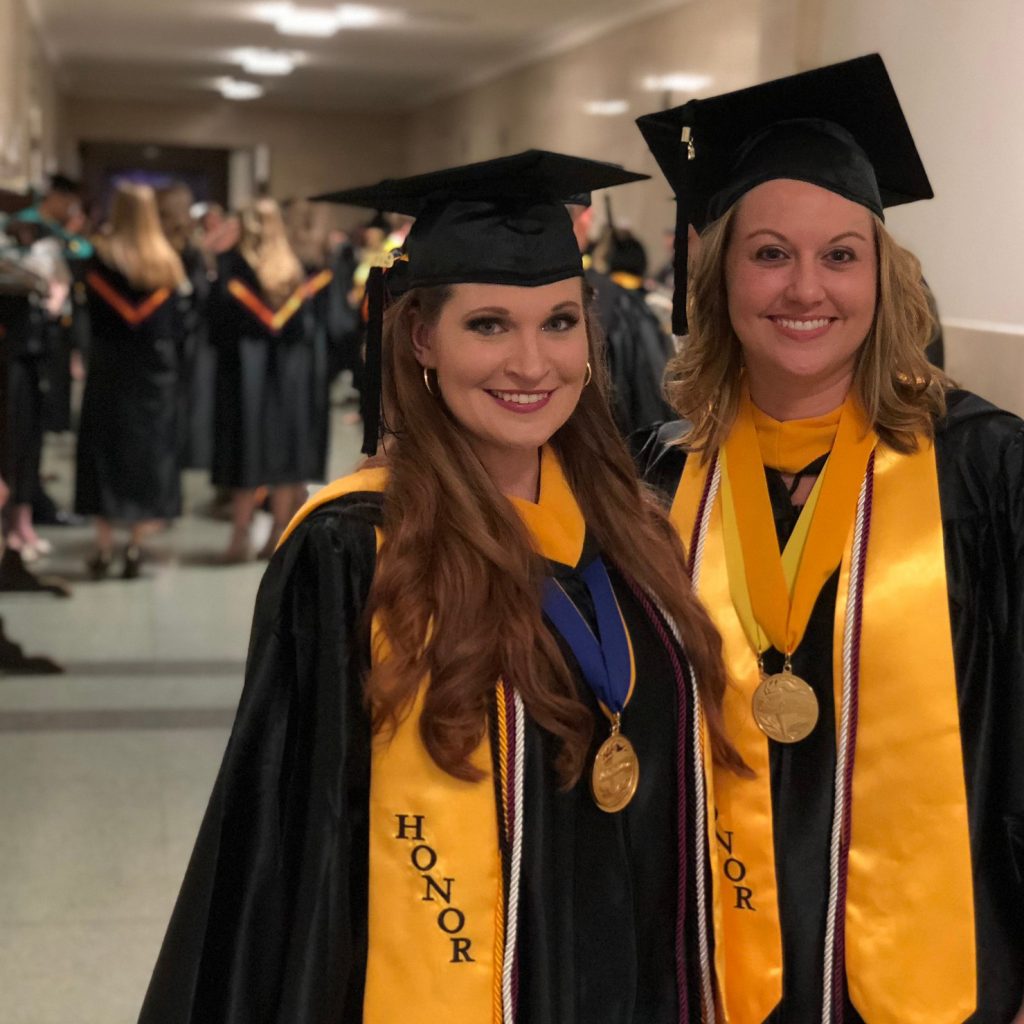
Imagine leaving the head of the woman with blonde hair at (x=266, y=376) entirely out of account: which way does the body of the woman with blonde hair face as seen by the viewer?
away from the camera

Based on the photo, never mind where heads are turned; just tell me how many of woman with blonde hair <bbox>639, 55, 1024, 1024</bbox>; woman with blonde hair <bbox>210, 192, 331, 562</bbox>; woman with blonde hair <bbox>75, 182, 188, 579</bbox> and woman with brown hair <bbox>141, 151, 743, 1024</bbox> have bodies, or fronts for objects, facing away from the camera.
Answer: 2

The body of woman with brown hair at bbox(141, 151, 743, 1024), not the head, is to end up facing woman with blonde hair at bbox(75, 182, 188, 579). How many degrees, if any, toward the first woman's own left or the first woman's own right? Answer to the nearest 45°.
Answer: approximately 135° to the first woman's own left

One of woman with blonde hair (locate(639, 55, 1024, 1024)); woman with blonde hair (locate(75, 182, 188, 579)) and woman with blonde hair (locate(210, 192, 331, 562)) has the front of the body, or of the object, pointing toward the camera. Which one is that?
woman with blonde hair (locate(639, 55, 1024, 1024))

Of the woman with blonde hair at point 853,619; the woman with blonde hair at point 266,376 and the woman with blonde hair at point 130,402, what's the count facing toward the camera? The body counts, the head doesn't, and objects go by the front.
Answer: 1

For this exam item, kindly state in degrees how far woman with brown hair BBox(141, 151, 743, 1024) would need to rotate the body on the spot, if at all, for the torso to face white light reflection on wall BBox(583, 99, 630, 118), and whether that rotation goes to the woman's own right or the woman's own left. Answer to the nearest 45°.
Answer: approximately 135° to the woman's own left

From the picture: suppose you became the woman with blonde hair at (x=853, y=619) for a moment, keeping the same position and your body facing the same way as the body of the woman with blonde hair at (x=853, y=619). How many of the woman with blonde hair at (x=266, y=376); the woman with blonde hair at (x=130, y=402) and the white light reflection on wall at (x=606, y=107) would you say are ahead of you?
0

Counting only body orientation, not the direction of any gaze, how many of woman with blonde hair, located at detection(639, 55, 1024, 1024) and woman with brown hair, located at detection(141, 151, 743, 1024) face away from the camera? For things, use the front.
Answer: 0

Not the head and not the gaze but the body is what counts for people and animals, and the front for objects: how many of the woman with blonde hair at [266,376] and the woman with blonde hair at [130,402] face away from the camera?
2

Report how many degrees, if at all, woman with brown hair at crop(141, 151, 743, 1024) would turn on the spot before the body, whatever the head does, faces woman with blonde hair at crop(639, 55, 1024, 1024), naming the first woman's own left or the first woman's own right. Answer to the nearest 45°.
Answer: approximately 90° to the first woman's own left

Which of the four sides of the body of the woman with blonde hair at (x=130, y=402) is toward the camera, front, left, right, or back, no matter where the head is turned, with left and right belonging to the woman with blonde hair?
back

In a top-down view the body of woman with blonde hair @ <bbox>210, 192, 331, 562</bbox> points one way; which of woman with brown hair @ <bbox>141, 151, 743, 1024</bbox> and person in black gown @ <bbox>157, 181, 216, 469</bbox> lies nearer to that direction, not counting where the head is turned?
the person in black gown

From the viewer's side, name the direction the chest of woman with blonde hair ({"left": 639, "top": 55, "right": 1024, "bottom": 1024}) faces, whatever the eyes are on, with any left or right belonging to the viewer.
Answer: facing the viewer

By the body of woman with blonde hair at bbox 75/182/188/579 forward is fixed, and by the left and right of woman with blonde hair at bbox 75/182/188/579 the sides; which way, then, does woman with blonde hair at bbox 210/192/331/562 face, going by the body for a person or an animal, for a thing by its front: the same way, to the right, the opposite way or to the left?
the same way

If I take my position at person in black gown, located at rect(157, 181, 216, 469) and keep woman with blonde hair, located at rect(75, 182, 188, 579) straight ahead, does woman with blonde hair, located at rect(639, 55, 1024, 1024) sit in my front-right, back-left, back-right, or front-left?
front-left

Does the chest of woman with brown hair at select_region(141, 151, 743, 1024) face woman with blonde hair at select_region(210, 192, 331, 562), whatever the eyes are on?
no

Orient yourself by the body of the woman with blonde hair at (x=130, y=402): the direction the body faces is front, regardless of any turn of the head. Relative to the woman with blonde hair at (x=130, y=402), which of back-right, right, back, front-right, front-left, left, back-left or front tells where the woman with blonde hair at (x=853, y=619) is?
back

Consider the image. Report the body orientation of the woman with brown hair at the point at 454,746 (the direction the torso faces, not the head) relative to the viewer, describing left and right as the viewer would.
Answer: facing the viewer and to the right of the viewer
